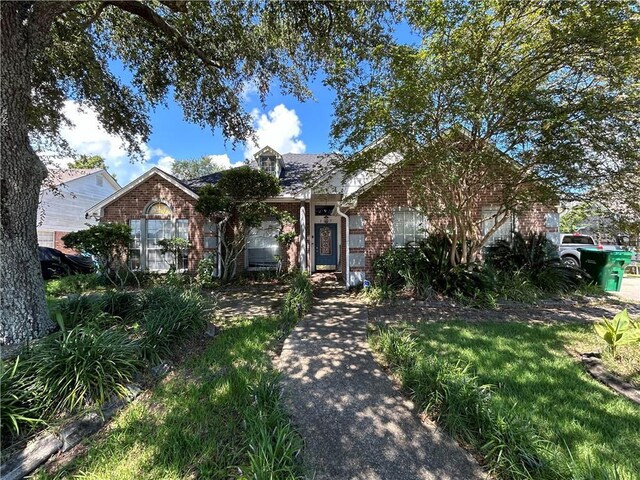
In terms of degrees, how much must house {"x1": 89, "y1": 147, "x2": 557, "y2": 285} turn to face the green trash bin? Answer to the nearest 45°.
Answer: approximately 90° to its left

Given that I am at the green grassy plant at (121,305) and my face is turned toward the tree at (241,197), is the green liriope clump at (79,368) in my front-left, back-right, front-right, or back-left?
back-right

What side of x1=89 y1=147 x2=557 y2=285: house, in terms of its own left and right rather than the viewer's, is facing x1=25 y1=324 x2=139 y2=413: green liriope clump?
front

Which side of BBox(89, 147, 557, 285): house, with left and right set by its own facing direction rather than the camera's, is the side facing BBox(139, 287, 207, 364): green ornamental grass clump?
front

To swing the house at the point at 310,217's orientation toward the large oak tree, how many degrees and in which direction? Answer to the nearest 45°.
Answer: approximately 45° to its right

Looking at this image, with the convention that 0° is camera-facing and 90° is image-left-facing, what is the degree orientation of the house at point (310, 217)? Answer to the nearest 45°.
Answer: approximately 0°

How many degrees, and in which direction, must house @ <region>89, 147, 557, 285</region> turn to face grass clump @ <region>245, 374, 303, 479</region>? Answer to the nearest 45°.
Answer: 0° — it already faces it

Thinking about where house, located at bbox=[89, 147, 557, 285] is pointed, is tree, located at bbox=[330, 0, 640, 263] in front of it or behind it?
in front

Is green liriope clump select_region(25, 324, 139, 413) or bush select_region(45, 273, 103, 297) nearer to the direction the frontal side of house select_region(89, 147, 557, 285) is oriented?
the green liriope clump

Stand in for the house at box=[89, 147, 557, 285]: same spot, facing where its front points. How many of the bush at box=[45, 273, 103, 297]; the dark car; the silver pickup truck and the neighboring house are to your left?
1

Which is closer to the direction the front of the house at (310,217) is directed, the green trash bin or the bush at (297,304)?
the bush

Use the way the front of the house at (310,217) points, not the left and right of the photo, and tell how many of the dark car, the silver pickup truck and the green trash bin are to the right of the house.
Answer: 1

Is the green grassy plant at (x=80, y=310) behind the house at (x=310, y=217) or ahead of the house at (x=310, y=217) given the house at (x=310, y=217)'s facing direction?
ahead

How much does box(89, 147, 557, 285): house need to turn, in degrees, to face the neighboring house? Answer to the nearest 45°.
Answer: approximately 135° to its right
